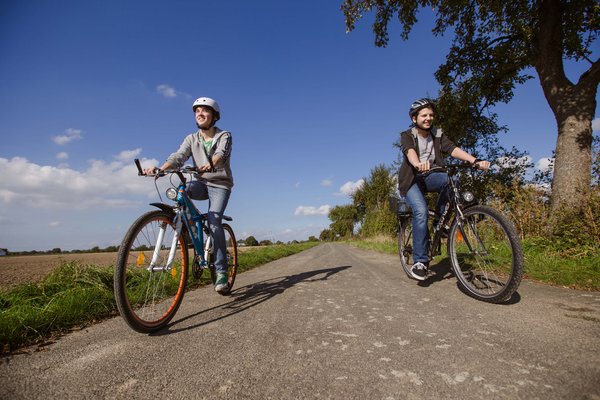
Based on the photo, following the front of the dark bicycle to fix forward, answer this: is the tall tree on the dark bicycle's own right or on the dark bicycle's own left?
on the dark bicycle's own left

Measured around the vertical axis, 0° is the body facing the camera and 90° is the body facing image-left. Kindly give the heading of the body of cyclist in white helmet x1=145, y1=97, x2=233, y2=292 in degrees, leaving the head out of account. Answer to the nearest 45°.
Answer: approximately 45°

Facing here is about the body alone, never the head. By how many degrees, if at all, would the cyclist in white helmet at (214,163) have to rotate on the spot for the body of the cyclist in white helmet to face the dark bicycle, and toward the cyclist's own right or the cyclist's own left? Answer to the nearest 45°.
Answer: approximately 90° to the cyclist's own left

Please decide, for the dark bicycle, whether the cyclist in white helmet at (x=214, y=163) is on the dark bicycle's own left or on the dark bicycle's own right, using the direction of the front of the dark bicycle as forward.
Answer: on the dark bicycle's own right

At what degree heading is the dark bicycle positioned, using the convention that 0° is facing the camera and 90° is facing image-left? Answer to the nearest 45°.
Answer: approximately 315°

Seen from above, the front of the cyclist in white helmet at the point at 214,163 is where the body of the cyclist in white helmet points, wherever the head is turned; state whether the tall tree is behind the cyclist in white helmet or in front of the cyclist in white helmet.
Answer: behind
